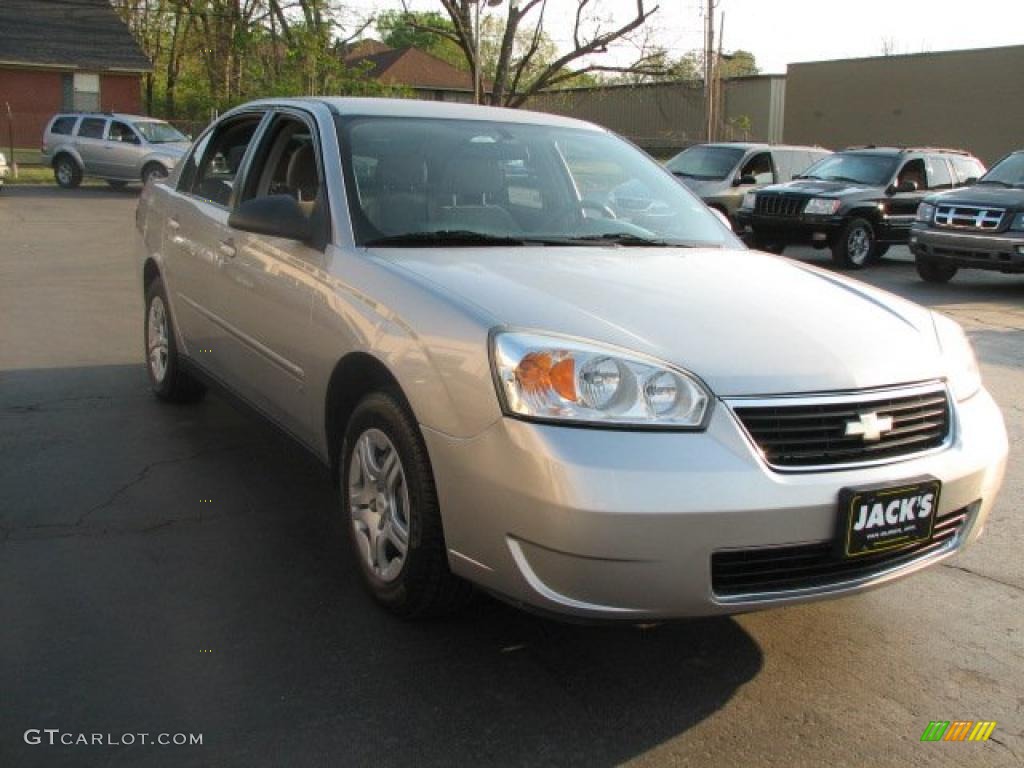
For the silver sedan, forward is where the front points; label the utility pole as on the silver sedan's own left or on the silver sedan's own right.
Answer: on the silver sedan's own left

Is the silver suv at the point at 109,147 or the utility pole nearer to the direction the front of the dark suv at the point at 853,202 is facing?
the silver suv

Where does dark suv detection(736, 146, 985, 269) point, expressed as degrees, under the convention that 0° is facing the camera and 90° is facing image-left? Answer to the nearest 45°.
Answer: approximately 45°

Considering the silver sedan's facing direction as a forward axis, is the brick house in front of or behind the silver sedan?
behind

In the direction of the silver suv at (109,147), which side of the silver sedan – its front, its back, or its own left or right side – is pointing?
back

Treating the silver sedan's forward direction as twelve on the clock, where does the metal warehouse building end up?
The metal warehouse building is roughly at 8 o'clock from the silver sedan.

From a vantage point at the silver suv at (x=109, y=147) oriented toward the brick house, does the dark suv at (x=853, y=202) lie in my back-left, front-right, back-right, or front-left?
back-right

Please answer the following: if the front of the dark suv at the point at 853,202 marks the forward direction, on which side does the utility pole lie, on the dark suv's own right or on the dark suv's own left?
on the dark suv's own right

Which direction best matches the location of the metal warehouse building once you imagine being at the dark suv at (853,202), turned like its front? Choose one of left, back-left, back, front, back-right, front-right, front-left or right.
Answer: back-right

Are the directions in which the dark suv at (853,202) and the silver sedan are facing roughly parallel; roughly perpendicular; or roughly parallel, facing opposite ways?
roughly perpendicular

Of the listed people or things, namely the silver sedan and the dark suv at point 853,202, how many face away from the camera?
0

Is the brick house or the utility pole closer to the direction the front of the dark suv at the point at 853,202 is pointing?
the brick house
